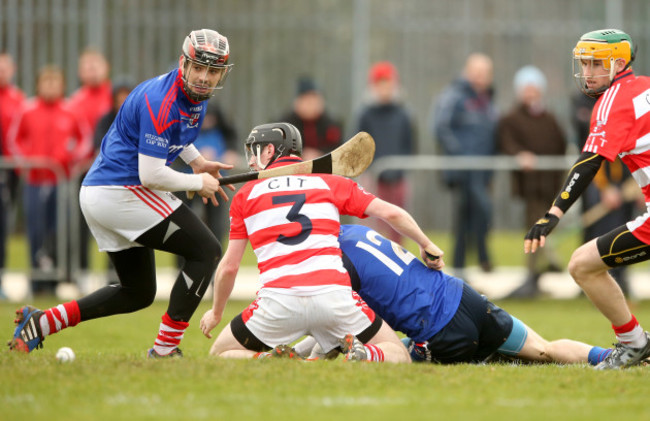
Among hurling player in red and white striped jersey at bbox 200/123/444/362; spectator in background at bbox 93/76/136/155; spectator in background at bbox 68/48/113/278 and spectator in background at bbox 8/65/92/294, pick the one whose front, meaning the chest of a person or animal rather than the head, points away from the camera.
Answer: the hurling player in red and white striped jersey

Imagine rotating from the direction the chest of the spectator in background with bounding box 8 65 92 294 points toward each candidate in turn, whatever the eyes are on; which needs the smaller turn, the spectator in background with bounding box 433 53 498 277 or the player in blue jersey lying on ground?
the player in blue jersey lying on ground

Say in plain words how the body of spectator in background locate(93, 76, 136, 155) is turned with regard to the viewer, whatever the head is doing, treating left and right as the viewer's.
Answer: facing the viewer

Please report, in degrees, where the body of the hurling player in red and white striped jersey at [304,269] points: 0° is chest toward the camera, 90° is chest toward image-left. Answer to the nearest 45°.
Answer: approximately 180°

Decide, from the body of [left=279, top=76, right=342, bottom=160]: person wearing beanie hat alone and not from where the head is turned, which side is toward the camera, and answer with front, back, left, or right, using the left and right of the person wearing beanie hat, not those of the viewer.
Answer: front

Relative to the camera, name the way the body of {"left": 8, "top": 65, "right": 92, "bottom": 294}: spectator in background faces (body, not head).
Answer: toward the camera

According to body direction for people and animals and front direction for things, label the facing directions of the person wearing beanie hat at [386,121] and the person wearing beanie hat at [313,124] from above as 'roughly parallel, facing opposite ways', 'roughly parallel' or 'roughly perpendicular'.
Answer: roughly parallel

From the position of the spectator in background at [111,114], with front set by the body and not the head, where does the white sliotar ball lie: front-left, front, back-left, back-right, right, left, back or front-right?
front

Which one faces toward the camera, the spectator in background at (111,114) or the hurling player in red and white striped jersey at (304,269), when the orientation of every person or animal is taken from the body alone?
the spectator in background

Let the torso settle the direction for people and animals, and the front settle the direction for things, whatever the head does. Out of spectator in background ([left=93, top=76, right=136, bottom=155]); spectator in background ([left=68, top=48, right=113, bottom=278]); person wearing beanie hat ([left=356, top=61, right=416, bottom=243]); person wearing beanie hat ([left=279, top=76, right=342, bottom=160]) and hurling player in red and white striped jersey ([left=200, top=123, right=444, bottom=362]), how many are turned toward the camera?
4

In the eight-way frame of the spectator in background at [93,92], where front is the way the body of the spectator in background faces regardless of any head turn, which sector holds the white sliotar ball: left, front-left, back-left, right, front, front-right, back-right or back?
front

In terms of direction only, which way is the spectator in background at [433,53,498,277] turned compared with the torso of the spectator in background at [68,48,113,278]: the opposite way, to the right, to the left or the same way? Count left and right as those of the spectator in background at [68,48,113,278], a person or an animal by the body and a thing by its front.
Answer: the same way

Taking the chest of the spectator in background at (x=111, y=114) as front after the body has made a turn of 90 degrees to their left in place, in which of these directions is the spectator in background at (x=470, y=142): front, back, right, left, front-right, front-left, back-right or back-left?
front

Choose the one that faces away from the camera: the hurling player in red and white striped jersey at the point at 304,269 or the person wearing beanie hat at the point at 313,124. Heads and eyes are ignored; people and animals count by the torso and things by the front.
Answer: the hurling player in red and white striped jersey

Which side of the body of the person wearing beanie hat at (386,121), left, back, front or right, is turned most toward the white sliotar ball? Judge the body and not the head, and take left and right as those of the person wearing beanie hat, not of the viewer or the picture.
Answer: front

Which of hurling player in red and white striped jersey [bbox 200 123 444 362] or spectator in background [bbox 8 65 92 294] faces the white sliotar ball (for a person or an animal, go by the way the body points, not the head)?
the spectator in background

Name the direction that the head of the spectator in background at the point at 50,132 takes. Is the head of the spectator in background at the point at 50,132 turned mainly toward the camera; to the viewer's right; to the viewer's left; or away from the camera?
toward the camera
